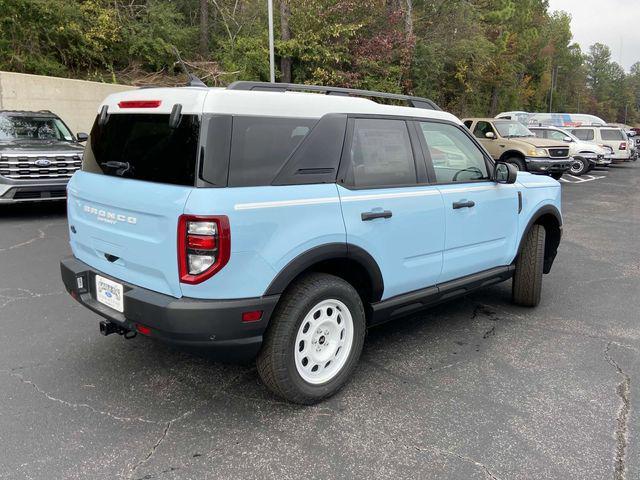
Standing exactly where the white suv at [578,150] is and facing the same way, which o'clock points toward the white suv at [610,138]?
the white suv at [610,138] is roughly at 8 o'clock from the white suv at [578,150].

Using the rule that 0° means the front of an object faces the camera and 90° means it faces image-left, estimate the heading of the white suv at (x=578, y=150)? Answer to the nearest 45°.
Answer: approximately 315°

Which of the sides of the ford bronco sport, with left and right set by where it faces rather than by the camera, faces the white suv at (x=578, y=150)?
front

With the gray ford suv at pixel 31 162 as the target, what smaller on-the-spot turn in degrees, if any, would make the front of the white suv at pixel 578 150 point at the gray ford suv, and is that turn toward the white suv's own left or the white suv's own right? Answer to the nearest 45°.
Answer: approximately 90° to the white suv's own right

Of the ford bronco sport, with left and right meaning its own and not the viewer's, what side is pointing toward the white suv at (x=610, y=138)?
front

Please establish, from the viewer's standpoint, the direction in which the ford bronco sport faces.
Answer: facing away from the viewer and to the right of the viewer

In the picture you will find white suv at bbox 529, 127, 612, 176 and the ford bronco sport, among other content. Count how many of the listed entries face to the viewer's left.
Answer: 0

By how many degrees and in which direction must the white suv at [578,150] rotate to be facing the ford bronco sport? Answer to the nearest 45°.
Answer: approximately 45° to its right

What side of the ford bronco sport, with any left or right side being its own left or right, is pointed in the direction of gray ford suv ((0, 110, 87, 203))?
left
